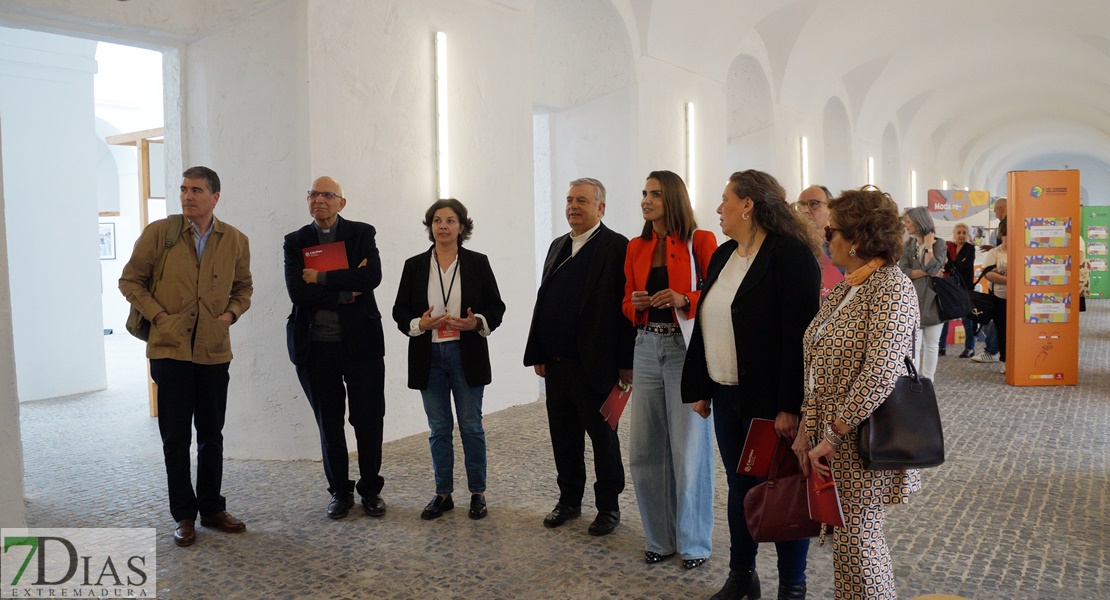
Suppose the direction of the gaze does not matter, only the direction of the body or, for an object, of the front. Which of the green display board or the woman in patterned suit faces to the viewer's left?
the woman in patterned suit

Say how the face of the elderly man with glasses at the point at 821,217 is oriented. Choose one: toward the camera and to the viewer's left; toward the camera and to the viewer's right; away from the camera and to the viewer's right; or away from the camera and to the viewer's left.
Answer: toward the camera and to the viewer's left

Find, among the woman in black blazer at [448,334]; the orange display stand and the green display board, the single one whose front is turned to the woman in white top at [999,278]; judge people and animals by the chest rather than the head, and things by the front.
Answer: the green display board

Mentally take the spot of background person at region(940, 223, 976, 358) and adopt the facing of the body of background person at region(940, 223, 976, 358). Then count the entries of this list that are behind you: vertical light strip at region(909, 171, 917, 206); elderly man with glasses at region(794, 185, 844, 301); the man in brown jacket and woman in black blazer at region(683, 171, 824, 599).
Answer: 1

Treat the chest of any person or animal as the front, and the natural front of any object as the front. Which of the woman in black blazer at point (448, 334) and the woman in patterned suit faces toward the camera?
the woman in black blazer

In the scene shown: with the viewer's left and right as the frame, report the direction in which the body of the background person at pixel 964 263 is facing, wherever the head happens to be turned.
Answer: facing the viewer

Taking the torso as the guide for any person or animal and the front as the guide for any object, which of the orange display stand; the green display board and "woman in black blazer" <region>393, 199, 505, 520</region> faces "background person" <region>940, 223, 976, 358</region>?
the green display board

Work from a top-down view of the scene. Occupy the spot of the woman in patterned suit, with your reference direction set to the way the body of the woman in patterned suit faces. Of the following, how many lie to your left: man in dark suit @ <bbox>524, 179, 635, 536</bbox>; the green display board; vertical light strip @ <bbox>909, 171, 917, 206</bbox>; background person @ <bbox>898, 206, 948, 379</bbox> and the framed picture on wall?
0

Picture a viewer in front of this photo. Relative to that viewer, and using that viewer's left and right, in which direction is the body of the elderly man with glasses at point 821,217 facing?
facing the viewer and to the left of the viewer

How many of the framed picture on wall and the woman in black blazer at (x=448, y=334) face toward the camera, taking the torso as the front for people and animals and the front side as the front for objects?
2

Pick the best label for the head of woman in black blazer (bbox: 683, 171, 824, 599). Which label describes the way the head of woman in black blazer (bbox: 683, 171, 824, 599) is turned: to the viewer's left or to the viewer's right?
to the viewer's left

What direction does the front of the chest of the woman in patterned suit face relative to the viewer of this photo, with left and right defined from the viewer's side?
facing to the left of the viewer

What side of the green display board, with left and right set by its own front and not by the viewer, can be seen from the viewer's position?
front

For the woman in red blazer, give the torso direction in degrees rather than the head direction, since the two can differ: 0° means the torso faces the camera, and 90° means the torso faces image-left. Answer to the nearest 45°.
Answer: approximately 45°

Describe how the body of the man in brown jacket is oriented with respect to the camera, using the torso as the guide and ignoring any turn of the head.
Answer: toward the camera

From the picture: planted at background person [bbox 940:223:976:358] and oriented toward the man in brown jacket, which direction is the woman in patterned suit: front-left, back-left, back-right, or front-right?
front-left

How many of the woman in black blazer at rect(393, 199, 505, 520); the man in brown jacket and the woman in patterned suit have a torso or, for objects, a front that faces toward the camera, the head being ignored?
2
